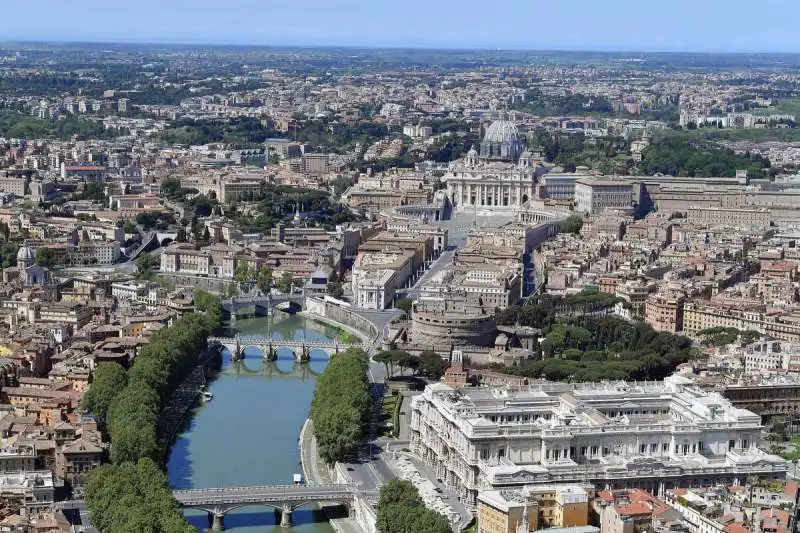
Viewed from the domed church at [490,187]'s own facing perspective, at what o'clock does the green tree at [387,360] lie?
The green tree is roughly at 12 o'clock from the domed church.

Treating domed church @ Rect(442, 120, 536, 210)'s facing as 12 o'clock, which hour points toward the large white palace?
The large white palace is roughly at 12 o'clock from the domed church.

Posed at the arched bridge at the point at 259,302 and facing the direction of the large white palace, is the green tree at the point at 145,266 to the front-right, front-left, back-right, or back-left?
back-right

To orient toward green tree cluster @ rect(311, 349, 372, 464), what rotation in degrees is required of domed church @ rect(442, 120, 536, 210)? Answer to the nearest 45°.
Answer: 0° — it already faces it

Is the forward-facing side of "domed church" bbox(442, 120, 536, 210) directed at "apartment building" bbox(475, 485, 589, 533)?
yes

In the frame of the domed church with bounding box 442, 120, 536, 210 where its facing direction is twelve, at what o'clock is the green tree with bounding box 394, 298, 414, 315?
The green tree is roughly at 12 o'clock from the domed church.

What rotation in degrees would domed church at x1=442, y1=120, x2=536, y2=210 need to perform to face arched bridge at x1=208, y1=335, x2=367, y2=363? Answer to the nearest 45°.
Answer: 0° — it already faces it

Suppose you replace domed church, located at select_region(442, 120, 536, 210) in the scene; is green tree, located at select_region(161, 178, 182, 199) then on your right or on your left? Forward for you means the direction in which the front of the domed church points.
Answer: on your right

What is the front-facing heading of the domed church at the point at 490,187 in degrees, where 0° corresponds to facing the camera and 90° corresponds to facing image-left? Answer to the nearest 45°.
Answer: approximately 0°

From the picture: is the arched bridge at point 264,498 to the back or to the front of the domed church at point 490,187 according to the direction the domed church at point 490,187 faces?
to the front
